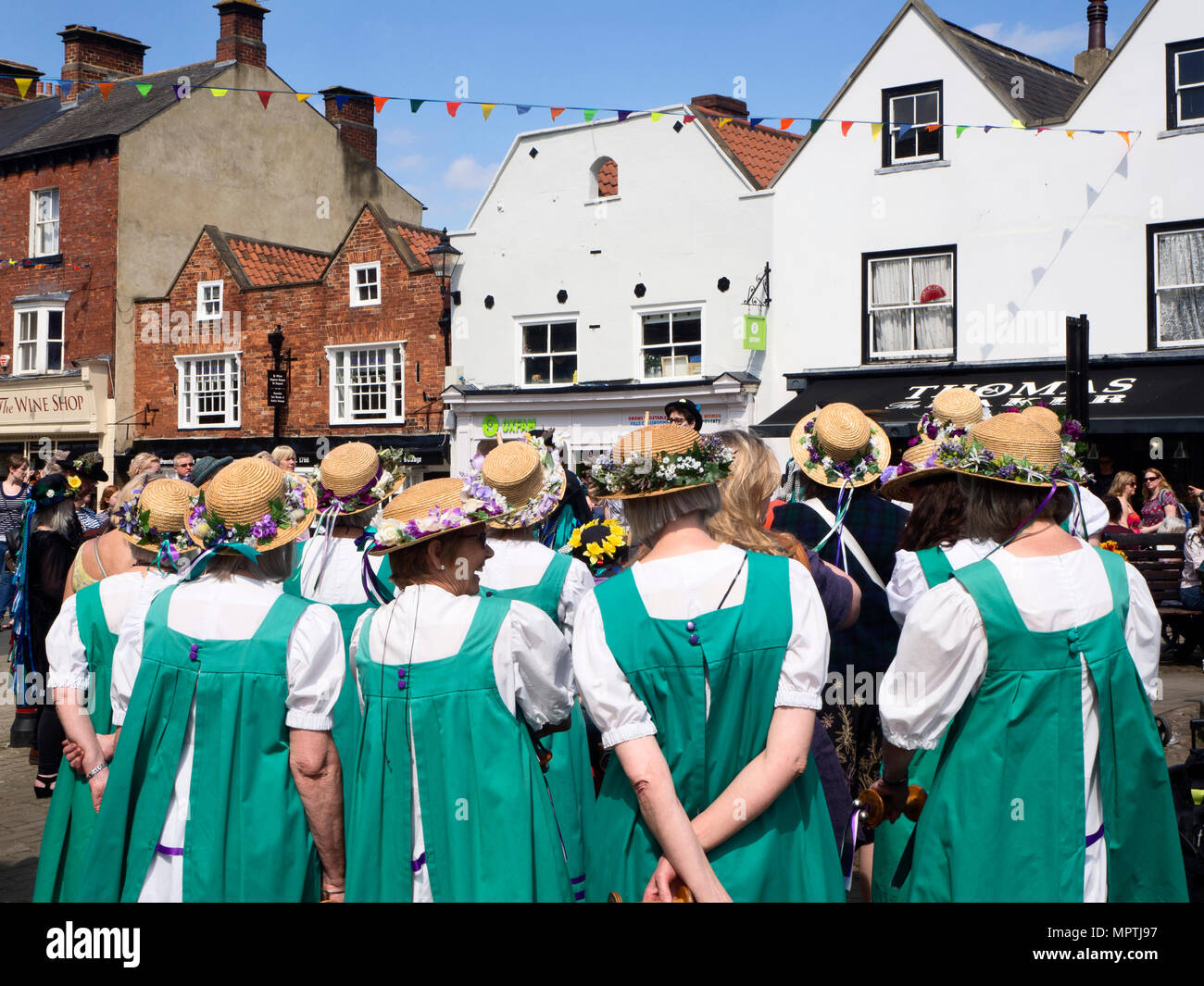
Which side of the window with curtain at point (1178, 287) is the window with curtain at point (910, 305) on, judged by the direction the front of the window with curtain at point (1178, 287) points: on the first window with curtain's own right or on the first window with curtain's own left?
on the first window with curtain's own right

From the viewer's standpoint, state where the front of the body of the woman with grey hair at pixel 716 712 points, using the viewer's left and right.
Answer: facing away from the viewer

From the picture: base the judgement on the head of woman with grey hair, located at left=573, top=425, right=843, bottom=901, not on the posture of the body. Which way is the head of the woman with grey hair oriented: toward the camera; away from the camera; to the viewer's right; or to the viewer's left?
away from the camera

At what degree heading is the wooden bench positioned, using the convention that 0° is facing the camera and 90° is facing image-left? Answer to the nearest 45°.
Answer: approximately 0°

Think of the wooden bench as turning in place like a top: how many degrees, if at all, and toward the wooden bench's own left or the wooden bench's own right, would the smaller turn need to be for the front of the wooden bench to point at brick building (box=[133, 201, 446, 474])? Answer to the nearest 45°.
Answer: approximately 135° to the wooden bench's own right

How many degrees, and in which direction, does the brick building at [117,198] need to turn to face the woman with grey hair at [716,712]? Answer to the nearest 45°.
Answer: approximately 45° to its left

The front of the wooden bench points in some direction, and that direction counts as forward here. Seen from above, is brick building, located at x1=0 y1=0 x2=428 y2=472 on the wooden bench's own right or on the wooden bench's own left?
on the wooden bench's own right
